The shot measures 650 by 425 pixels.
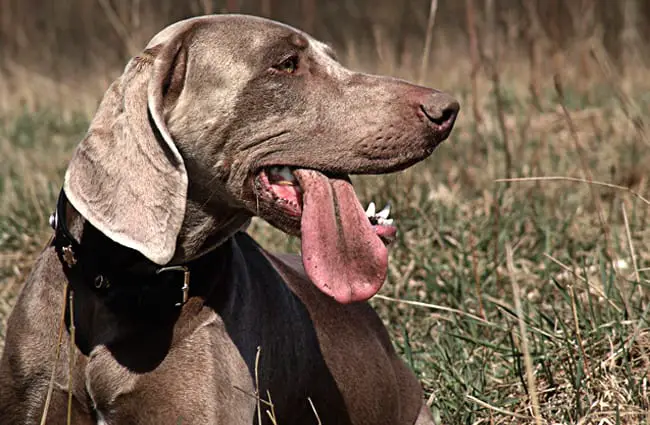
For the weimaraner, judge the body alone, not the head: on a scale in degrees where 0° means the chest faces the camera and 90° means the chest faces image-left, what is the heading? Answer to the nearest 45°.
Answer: approximately 45°
